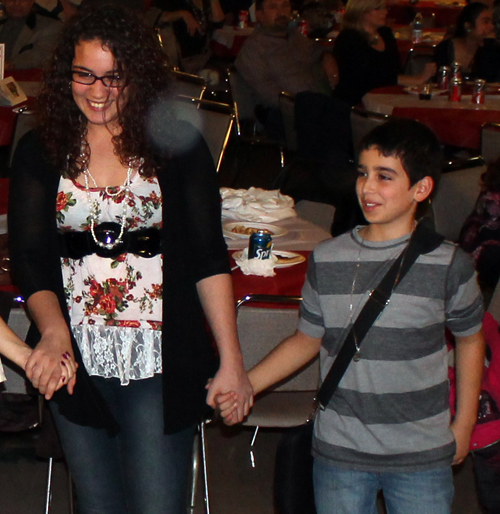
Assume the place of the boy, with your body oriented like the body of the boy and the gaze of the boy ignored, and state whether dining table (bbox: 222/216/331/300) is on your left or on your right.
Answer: on your right

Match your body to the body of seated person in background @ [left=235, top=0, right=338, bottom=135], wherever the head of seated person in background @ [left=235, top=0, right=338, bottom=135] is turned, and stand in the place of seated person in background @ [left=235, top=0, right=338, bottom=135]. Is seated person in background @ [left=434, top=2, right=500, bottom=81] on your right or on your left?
on your left

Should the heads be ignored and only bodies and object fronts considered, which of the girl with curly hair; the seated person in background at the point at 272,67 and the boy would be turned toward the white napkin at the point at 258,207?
the seated person in background

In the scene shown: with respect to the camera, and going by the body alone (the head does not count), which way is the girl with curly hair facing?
toward the camera

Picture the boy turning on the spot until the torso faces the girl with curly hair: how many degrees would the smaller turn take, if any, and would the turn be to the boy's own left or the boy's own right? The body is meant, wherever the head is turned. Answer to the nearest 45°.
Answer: approximately 45° to the boy's own right

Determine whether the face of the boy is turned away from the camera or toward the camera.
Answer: toward the camera

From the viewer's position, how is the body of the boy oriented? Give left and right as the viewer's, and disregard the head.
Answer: facing the viewer and to the left of the viewer

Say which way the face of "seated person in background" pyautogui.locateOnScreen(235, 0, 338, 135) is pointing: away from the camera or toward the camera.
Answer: toward the camera

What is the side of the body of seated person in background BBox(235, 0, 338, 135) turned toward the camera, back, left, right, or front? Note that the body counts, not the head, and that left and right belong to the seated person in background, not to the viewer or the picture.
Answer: front

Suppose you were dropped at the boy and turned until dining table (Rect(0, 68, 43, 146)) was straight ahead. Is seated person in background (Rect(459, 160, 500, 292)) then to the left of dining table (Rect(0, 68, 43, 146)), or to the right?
right

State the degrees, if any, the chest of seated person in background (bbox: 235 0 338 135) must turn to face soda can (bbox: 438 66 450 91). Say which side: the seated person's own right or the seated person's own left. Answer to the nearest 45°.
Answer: approximately 90° to the seated person's own left

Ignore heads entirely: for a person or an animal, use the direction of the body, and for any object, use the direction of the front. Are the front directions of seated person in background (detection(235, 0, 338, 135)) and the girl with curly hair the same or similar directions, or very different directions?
same or similar directions

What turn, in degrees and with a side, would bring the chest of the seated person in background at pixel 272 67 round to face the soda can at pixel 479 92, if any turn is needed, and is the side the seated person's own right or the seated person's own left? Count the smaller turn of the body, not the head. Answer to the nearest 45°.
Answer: approximately 45° to the seated person's own left
